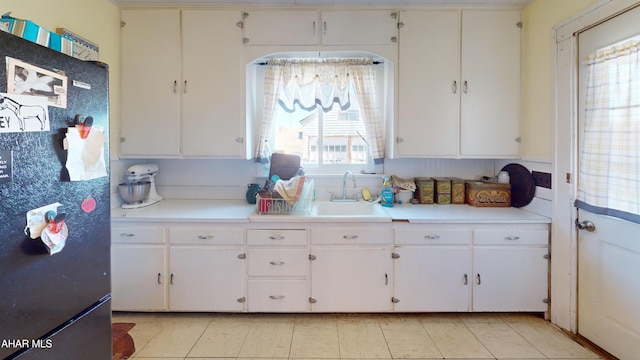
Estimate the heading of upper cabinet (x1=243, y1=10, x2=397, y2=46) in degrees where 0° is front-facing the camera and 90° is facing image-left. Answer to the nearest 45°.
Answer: approximately 0°

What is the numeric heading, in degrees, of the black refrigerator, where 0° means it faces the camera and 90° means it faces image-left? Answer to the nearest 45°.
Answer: approximately 315°

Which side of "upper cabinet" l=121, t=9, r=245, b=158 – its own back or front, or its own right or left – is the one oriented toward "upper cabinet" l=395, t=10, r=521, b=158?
left

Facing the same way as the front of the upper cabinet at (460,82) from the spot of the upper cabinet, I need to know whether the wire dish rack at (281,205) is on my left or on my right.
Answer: on my right

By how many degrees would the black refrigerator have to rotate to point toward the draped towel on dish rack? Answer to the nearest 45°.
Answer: approximately 90° to its left

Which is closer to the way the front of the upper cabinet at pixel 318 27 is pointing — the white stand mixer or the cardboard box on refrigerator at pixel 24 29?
the cardboard box on refrigerator

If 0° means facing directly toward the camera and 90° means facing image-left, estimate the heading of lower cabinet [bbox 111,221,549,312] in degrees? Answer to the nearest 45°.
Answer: approximately 0°
